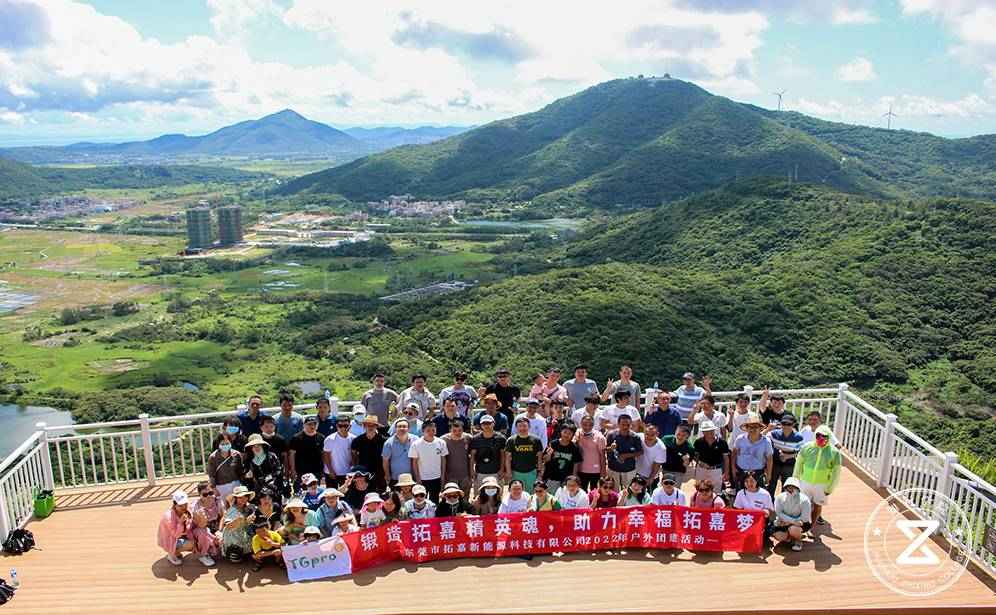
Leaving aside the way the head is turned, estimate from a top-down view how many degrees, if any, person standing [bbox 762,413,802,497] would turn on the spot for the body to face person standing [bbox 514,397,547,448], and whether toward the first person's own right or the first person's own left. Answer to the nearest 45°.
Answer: approximately 90° to the first person's own right

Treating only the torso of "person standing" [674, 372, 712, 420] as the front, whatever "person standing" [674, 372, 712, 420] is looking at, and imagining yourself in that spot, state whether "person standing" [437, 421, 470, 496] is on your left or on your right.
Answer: on your right

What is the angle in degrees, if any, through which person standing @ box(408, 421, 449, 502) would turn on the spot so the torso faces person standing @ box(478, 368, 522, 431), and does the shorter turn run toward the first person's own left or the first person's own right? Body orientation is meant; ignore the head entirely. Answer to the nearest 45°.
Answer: approximately 135° to the first person's own left

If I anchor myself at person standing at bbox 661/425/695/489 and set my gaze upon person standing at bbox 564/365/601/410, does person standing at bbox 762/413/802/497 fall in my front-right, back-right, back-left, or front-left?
back-right

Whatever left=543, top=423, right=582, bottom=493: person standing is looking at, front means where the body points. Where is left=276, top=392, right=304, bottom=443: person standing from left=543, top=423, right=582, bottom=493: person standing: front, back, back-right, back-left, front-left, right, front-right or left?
right

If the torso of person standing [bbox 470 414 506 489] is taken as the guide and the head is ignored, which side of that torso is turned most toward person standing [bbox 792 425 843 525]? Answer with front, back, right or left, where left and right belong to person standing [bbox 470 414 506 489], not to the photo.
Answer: left

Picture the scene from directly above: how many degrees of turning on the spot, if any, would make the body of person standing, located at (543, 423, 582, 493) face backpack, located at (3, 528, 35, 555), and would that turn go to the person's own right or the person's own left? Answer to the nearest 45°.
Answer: approximately 90° to the person's own right

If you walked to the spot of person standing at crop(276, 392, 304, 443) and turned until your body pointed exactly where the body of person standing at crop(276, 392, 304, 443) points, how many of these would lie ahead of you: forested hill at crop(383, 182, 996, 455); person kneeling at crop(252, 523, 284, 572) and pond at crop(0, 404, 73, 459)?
1

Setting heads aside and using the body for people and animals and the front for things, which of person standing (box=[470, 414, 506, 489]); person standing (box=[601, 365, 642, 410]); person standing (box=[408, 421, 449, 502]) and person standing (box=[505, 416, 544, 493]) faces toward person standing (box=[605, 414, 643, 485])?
person standing (box=[601, 365, 642, 410])

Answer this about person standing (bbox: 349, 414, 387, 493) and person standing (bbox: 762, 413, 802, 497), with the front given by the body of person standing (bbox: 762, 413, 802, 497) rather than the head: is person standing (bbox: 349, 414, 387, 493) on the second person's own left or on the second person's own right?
on the second person's own right

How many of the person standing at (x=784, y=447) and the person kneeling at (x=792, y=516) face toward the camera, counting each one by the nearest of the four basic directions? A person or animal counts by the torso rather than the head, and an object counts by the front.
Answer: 2
